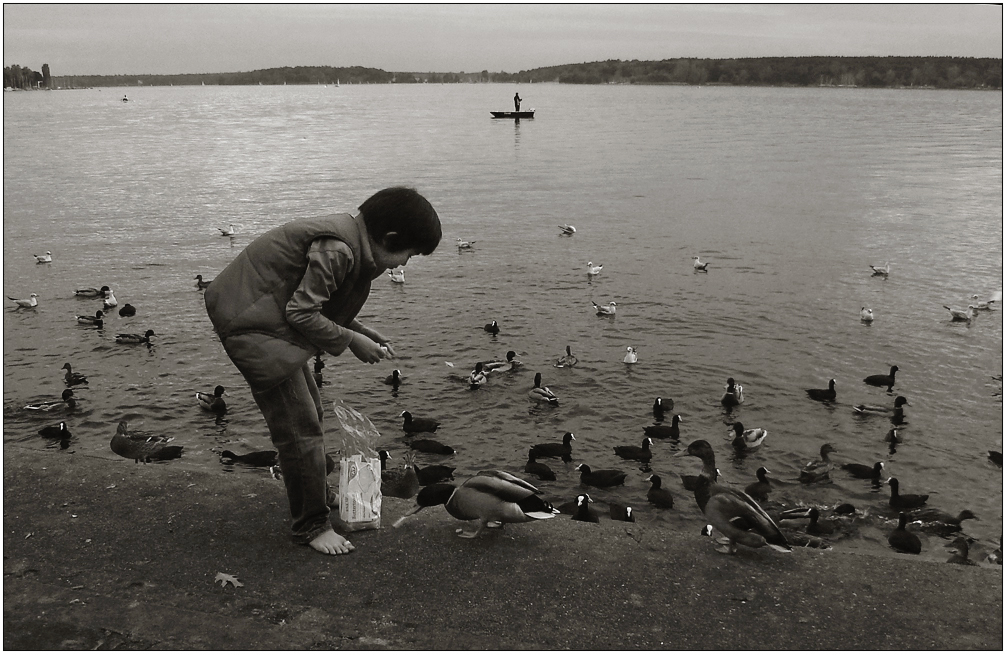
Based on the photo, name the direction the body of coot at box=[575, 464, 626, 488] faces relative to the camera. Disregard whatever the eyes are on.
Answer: to the viewer's left

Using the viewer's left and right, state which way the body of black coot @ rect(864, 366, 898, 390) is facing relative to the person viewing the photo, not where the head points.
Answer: facing to the right of the viewer

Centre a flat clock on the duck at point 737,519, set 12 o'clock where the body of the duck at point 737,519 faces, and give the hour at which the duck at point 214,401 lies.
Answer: the duck at point 214,401 is roughly at 1 o'clock from the duck at point 737,519.

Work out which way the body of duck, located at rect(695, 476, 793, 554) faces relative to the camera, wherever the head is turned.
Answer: to the viewer's left

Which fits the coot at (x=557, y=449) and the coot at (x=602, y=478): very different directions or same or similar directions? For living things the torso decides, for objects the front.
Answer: very different directions

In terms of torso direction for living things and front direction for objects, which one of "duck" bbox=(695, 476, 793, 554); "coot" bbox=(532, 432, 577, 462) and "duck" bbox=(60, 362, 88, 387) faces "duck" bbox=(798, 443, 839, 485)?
"coot" bbox=(532, 432, 577, 462)

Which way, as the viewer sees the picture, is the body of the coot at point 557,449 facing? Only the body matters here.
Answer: to the viewer's right

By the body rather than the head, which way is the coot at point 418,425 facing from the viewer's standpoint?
to the viewer's left

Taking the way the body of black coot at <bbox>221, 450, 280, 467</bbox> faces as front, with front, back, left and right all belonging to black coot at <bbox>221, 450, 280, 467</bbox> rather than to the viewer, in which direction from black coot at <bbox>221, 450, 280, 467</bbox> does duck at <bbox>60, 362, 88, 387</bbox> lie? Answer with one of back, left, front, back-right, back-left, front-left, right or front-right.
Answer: front-right

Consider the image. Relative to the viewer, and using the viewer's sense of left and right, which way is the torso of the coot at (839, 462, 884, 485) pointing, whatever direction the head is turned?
facing to the right of the viewer

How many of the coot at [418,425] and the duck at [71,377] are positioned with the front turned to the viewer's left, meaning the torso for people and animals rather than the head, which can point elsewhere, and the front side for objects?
2

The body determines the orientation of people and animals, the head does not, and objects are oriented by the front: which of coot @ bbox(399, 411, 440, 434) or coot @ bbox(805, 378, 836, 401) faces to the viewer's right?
coot @ bbox(805, 378, 836, 401)

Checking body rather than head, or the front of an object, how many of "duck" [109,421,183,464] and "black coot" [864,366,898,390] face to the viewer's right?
1
